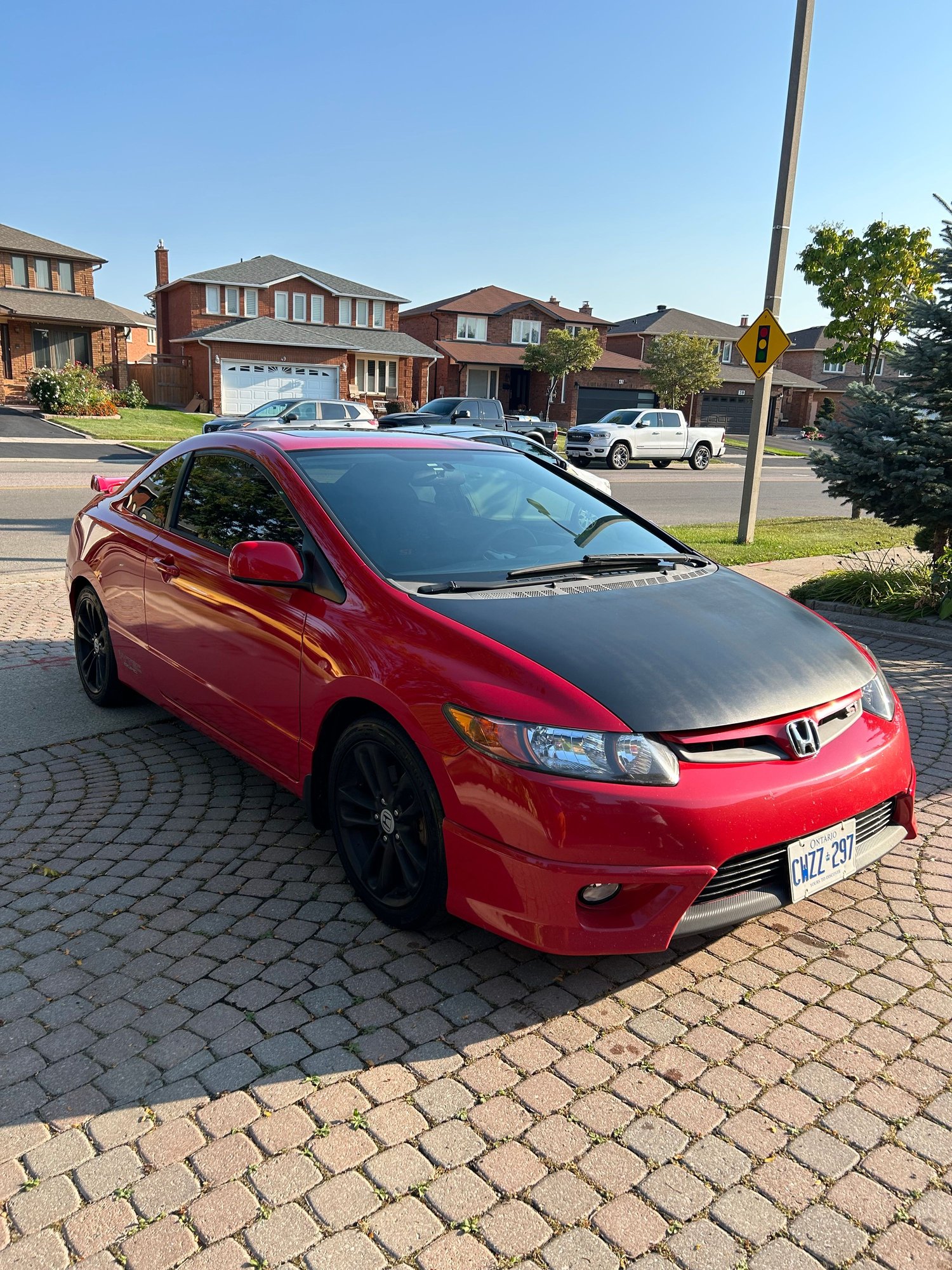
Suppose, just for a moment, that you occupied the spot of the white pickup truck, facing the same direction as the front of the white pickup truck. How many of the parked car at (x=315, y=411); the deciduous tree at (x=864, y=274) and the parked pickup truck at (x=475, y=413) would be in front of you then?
2

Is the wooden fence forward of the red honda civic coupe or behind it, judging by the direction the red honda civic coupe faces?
behind

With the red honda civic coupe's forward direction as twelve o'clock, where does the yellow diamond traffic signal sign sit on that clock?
The yellow diamond traffic signal sign is roughly at 8 o'clock from the red honda civic coupe.

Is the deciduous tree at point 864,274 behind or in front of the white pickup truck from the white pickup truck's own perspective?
behind

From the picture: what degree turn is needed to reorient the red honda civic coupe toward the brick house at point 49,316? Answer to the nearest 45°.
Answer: approximately 180°

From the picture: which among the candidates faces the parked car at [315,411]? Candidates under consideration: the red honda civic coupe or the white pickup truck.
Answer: the white pickup truck

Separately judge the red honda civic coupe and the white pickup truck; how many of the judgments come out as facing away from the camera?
0

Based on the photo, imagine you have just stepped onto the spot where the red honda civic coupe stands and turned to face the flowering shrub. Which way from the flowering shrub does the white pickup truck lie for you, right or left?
right

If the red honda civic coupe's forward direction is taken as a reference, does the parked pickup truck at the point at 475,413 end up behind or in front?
behind

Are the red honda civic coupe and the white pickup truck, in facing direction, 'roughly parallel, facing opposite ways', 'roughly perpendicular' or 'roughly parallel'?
roughly perpendicular

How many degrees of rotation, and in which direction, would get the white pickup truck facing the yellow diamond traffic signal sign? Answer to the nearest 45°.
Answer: approximately 45° to its left

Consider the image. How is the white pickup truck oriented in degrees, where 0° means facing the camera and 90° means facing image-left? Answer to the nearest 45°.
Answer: approximately 45°

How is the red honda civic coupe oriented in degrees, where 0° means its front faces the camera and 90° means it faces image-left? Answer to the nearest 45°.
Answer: approximately 315°

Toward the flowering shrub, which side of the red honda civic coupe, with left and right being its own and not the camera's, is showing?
back

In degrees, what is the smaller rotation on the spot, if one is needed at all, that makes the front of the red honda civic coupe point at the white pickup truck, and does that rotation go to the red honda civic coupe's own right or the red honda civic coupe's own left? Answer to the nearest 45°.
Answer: approximately 135° to the red honda civic coupe's own left

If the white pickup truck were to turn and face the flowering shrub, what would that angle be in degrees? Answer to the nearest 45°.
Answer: approximately 45° to its right
